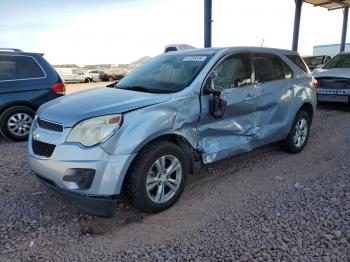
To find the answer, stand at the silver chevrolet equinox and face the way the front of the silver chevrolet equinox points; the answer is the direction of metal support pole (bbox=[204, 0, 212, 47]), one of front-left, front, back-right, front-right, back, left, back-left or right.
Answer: back-right

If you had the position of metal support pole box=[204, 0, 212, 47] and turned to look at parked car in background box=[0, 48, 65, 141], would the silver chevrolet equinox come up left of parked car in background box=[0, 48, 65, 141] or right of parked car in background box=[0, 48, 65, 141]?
left

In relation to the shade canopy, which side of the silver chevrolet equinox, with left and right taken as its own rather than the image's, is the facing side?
back

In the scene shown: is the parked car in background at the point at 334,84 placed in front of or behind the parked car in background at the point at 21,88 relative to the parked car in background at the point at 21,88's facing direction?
behind

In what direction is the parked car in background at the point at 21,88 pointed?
to the viewer's left

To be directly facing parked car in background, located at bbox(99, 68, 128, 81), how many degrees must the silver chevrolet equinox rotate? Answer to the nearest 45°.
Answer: approximately 135° to its right

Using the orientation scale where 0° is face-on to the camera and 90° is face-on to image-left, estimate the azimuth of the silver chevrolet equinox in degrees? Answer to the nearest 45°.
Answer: approximately 45°
